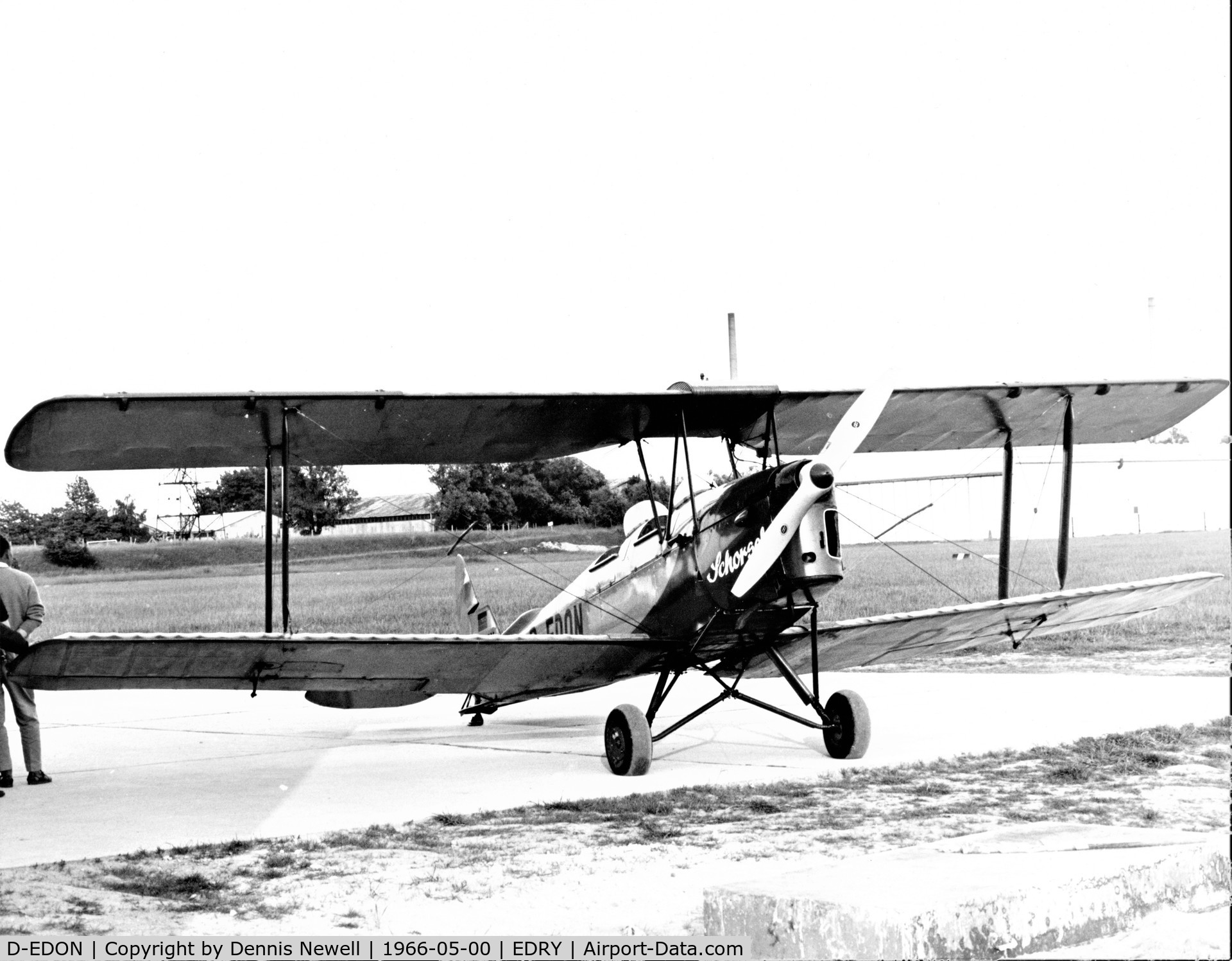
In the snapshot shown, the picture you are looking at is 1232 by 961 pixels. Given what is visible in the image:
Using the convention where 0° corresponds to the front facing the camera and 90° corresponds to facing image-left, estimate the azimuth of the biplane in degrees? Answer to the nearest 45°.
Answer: approximately 315°

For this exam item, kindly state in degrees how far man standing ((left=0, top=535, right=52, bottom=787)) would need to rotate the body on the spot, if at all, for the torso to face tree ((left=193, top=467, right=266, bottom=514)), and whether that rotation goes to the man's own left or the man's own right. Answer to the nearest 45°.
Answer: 0° — they already face it

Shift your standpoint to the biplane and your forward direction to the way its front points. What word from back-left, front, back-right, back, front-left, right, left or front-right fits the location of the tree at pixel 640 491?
back-left

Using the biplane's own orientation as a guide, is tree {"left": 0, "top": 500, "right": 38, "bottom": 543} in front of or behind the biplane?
behind
